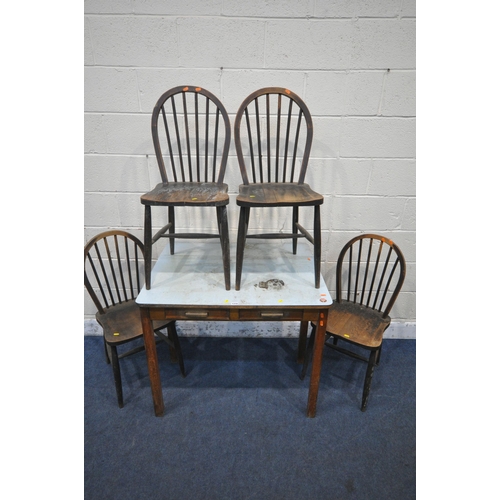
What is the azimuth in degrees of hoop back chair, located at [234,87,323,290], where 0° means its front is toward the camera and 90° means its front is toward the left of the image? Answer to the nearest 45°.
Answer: approximately 0°

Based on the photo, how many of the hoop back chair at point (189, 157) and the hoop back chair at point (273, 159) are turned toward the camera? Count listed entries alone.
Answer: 2
